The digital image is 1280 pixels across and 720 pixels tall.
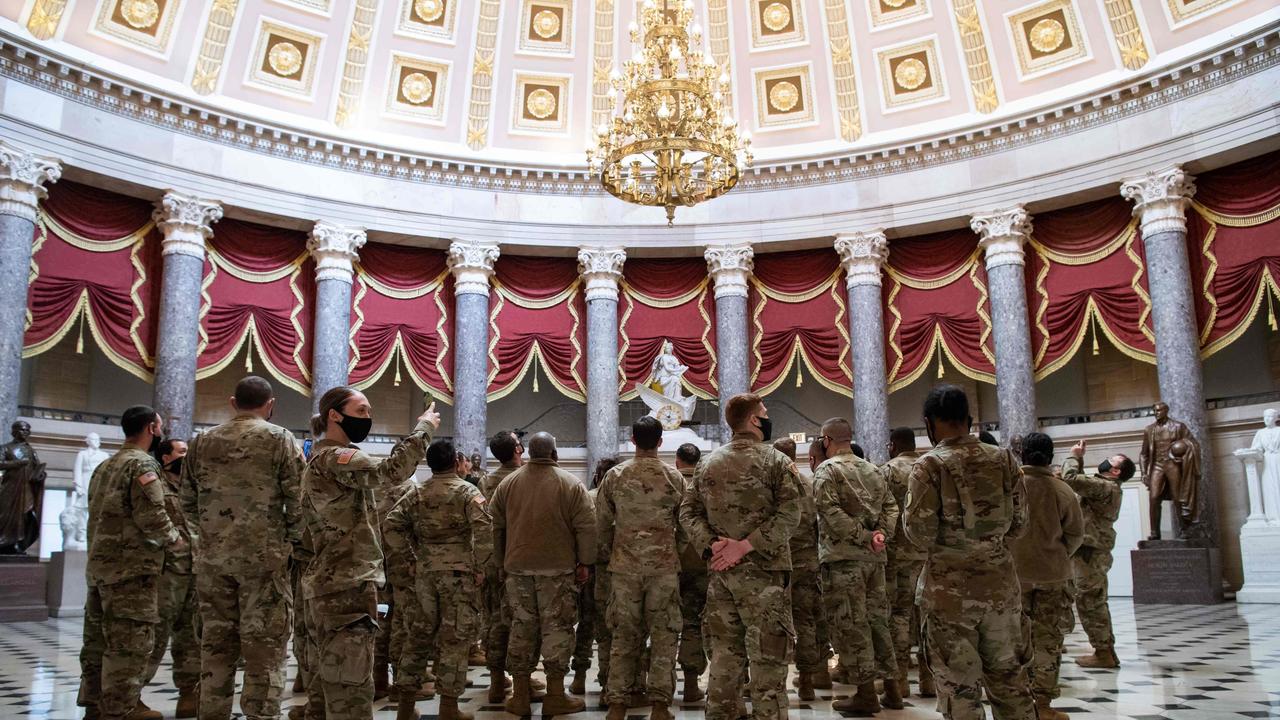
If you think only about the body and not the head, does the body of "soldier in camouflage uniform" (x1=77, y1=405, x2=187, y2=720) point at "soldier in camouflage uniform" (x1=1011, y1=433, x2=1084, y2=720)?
no

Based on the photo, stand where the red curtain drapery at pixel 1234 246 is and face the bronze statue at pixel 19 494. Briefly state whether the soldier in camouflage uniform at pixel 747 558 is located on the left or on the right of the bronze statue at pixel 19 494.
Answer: left

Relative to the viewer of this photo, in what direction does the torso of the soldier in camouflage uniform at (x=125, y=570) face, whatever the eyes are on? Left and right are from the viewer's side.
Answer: facing away from the viewer and to the right of the viewer

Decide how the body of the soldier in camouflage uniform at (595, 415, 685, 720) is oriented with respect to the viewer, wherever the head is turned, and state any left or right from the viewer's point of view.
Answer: facing away from the viewer

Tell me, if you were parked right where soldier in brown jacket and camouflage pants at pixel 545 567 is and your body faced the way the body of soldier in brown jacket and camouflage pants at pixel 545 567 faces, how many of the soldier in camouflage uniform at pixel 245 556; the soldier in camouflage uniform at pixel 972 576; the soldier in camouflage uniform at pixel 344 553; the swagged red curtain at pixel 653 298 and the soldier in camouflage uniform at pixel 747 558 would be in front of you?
1

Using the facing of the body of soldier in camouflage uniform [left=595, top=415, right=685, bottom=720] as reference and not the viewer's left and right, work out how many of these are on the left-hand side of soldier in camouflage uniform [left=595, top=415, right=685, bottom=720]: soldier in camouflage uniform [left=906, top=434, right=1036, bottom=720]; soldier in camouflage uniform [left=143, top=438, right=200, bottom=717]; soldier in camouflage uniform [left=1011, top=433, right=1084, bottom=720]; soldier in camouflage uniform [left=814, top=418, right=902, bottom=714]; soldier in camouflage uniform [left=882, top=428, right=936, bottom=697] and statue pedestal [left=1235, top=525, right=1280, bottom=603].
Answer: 1

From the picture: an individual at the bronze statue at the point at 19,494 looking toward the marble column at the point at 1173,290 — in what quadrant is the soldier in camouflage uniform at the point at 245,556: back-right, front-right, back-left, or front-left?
front-right

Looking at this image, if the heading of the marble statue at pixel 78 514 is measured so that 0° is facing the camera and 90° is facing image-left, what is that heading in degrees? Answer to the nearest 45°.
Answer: approximately 315°

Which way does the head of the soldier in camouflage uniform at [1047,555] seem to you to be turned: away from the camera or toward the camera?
away from the camera

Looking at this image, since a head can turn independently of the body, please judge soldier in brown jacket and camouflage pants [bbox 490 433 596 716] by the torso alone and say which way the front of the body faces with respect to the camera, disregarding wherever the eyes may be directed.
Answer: away from the camera

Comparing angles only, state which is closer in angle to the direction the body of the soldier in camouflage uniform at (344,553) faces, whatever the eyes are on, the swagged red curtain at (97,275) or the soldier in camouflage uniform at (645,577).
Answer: the soldier in camouflage uniform

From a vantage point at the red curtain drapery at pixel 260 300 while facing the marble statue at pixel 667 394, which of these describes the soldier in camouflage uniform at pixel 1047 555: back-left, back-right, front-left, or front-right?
front-right

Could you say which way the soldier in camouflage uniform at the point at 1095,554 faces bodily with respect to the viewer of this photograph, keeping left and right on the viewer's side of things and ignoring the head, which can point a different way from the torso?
facing to the left of the viewer

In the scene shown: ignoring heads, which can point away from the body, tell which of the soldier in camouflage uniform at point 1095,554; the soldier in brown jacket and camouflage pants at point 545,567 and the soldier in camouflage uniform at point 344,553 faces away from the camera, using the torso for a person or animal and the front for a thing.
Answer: the soldier in brown jacket and camouflage pants at point 545,567

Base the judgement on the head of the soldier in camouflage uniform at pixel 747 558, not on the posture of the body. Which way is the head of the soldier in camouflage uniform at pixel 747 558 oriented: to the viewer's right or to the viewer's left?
to the viewer's right

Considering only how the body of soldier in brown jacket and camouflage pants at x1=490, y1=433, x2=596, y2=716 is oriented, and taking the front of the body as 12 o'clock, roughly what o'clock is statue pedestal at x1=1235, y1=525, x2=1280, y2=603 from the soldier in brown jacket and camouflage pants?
The statue pedestal is roughly at 2 o'clock from the soldier in brown jacket and camouflage pants.

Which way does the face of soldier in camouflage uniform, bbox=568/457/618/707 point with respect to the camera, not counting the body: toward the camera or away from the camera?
away from the camera
